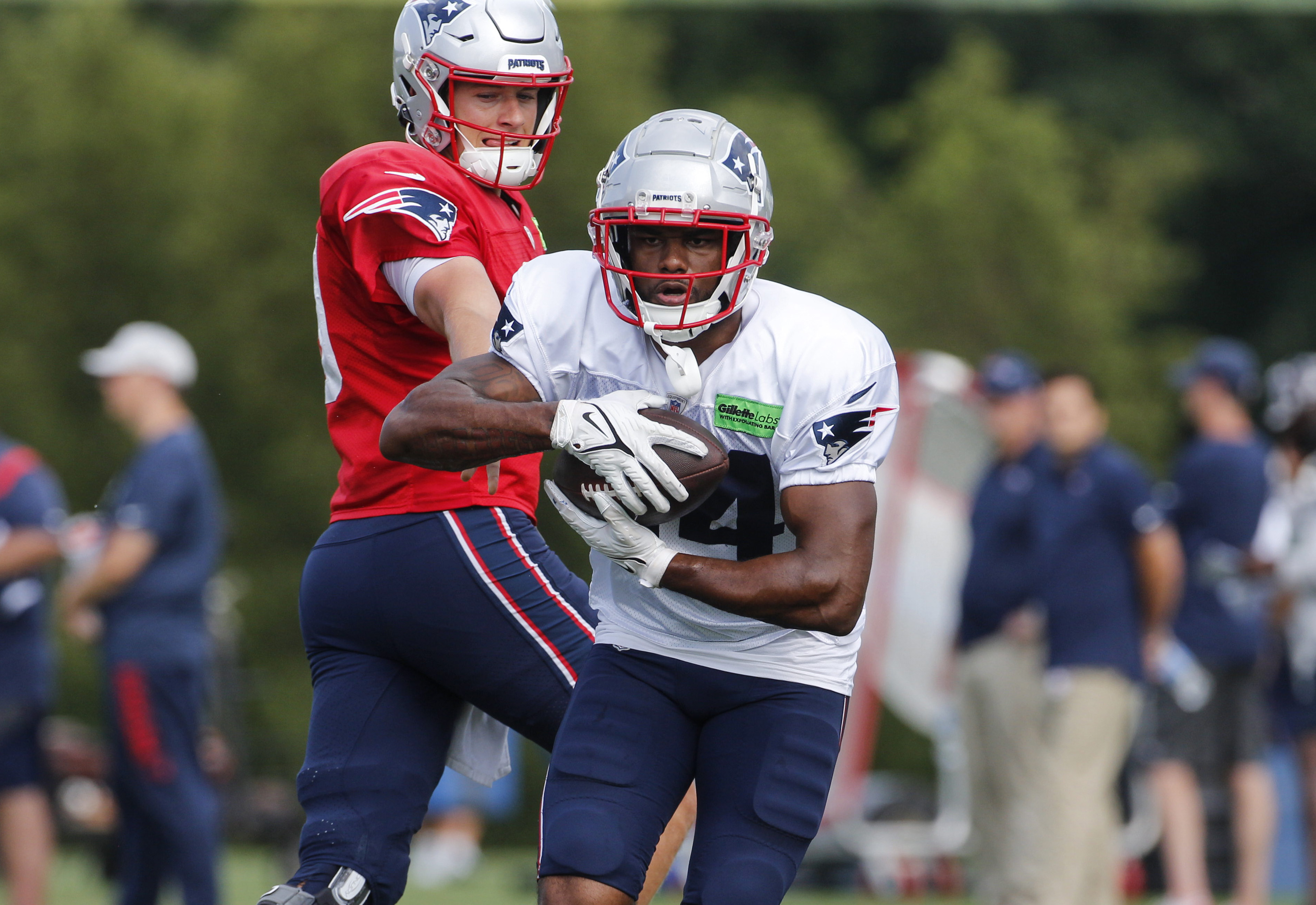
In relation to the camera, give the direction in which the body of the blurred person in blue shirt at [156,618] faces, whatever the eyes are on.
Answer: to the viewer's left

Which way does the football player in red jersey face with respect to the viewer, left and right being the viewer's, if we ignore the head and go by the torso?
facing to the right of the viewer

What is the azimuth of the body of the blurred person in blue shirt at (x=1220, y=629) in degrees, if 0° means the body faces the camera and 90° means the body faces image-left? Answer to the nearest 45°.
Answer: approximately 90°

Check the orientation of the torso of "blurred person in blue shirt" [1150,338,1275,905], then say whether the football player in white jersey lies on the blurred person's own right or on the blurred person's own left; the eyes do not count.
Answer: on the blurred person's own left

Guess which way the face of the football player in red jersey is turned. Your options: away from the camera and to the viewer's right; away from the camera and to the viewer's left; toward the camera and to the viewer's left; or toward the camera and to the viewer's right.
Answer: toward the camera and to the viewer's right

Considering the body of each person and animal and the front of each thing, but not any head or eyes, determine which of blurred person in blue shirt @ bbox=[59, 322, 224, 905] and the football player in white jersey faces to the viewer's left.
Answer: the blurred person in blue shirt
